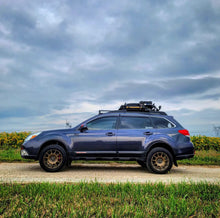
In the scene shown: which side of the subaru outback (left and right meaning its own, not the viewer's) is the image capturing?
left
